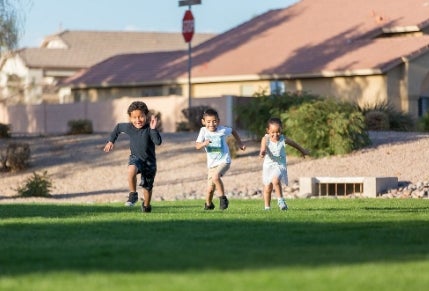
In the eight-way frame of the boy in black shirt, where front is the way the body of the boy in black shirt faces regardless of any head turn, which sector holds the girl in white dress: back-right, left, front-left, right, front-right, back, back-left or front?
left

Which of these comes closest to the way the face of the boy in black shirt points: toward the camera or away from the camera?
toward the camera

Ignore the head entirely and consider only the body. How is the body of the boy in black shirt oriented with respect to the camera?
toward the camera

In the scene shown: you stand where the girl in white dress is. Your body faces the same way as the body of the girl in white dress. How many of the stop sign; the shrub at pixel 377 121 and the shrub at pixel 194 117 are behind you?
3

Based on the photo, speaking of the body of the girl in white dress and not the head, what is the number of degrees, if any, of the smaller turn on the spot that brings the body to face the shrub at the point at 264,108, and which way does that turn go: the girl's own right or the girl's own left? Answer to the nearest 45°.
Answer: approximately 180°

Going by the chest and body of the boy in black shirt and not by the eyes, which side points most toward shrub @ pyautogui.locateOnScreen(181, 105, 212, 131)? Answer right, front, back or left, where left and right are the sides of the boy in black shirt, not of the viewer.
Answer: back

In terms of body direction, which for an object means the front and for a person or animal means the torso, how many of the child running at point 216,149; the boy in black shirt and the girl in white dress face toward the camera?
3

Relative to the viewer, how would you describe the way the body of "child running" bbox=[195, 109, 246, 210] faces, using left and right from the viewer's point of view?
facing the viewer
